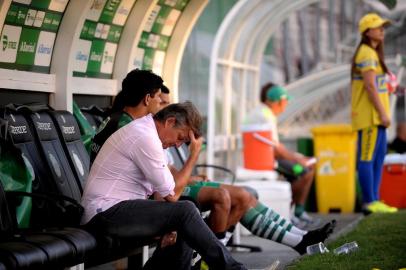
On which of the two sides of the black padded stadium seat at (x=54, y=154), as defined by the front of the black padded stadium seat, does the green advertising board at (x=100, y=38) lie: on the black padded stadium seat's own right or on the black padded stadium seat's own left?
on the black padded stadium seat's own left

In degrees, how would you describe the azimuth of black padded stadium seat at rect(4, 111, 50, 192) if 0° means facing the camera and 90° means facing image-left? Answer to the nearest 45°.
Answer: approximately 315°

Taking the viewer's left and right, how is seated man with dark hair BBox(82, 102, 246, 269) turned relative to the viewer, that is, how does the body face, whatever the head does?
facing to the right of the viewer

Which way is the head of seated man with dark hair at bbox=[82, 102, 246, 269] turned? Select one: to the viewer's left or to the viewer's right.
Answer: to the viewer's right
